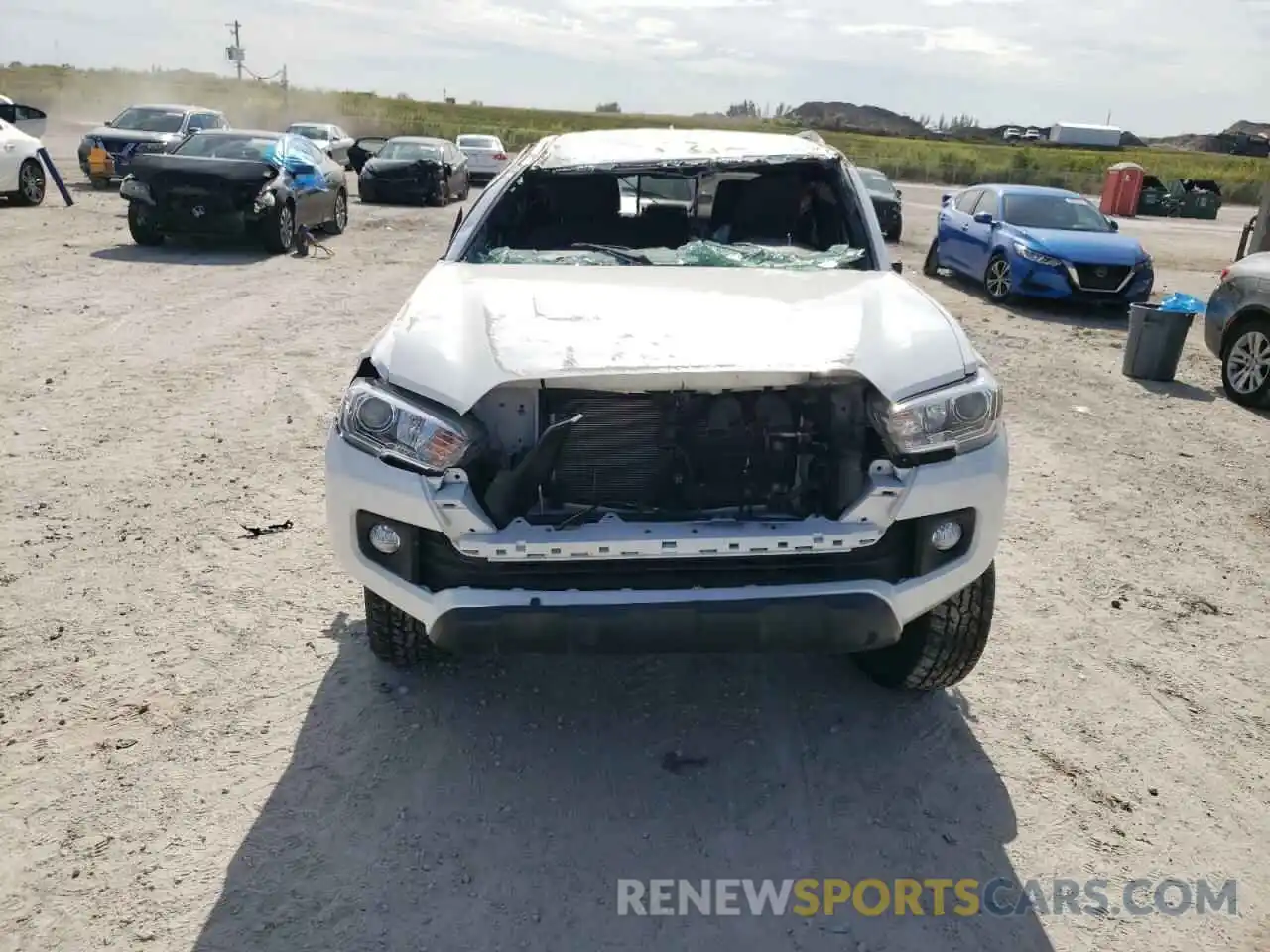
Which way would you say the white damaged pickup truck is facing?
toward the camera

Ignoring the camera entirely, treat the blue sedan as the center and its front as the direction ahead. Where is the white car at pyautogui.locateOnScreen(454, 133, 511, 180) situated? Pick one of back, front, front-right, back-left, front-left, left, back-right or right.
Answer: back

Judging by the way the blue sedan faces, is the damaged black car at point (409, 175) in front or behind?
behind

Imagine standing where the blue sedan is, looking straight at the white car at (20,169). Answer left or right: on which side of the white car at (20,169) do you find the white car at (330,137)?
right

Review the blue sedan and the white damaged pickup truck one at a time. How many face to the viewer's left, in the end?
0

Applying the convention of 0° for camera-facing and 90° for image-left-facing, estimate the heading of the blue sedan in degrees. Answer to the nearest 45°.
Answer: approximately 315°

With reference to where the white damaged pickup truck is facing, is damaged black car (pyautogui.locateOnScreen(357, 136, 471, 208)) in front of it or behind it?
behind

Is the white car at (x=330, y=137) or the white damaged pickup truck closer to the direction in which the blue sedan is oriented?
the white damaged pickup truck
